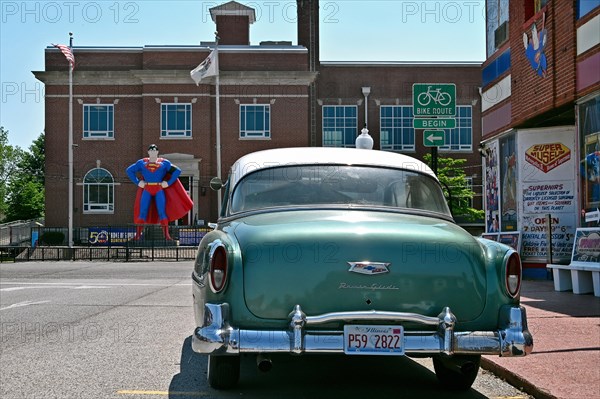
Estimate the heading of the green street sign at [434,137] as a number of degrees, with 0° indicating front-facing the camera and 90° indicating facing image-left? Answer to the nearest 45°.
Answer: approximately 0°

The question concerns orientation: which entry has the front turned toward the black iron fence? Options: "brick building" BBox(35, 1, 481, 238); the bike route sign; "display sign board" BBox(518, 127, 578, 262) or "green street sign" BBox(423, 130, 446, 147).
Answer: the brick building

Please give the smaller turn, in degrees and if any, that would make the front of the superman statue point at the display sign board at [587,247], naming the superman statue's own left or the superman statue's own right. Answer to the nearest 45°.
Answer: approximately 45° to the superman statue's own left

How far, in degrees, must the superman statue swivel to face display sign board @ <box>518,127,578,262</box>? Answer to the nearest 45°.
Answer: approximately 45° to its left

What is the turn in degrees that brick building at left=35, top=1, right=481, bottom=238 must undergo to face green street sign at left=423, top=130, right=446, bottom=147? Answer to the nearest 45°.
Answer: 0° — it already faces it

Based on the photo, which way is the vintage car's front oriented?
away from the camera

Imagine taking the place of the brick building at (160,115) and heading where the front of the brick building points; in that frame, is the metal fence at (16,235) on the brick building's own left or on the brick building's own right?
on the brick building's own right
